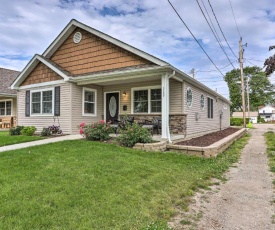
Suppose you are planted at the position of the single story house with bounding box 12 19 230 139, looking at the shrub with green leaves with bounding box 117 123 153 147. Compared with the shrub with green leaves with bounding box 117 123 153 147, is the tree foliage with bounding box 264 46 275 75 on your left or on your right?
left

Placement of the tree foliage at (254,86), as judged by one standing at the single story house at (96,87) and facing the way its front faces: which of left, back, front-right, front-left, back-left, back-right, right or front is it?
back

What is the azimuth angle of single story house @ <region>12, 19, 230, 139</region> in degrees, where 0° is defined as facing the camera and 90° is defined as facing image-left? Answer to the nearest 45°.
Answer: approximately 45°

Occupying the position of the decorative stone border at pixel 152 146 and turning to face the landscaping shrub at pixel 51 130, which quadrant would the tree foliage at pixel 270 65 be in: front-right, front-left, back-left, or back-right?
back-right

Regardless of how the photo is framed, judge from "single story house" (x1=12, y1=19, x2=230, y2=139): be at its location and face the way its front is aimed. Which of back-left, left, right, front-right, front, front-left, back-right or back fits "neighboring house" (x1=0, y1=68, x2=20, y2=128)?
right

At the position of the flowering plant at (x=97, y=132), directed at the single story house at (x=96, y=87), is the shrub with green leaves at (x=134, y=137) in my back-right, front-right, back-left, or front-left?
back-right

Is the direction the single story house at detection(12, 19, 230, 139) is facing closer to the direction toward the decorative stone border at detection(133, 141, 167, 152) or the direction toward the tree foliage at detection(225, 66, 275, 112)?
the decorative stone border

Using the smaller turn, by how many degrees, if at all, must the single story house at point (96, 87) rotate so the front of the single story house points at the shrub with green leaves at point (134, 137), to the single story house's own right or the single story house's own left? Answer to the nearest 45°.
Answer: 0° — it already faces it

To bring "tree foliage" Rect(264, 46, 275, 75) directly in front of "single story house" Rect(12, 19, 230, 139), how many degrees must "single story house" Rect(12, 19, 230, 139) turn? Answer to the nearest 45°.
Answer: approximately 90° to its left

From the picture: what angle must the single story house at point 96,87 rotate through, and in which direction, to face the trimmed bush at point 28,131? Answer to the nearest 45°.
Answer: approximately 45° to its right

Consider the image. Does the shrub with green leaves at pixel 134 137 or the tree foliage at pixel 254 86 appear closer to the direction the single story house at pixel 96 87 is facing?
the shrub with green leaves
